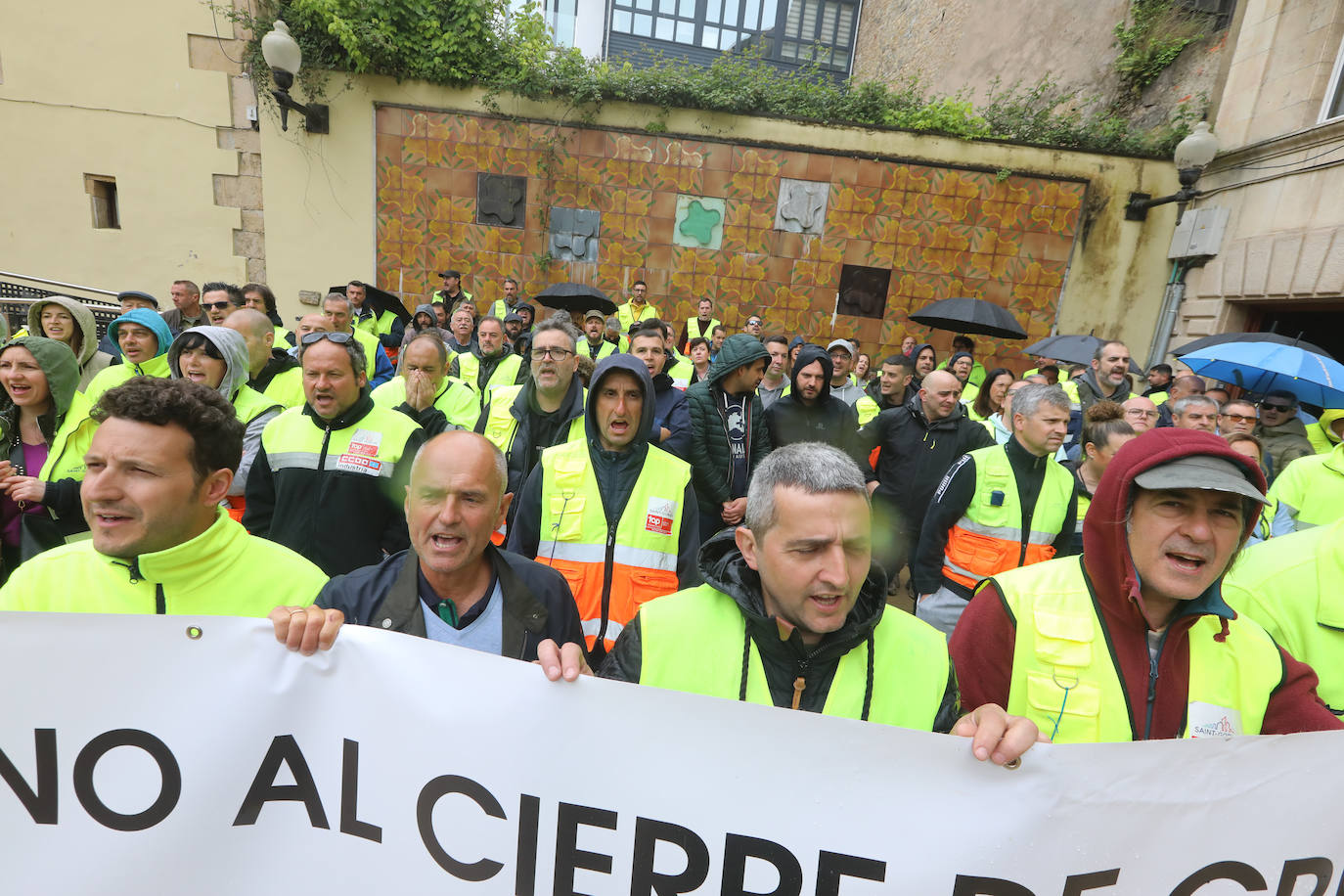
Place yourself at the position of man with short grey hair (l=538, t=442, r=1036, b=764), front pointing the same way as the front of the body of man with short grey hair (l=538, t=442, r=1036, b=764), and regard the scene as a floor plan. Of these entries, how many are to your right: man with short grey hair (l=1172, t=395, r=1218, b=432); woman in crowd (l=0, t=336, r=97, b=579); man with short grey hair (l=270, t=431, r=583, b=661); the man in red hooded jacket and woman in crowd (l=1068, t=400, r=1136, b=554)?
2

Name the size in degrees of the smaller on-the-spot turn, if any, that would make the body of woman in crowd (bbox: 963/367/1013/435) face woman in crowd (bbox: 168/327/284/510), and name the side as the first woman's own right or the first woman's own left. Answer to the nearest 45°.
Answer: approximately 90° to the first woman's own right

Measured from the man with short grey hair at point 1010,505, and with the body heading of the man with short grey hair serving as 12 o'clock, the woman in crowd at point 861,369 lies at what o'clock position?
The woman in crowd is roughly at 7 o'clock from the man with short grey hair.

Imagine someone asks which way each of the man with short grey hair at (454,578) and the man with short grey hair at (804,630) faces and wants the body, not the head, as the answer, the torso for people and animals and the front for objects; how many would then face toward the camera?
2

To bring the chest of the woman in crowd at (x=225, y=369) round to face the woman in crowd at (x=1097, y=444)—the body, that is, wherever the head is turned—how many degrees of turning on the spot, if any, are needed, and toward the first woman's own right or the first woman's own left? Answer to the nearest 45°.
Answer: approximately 90° to the first woman's own left

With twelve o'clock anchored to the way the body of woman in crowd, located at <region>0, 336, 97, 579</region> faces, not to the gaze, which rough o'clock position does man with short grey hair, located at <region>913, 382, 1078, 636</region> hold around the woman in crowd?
The man with short grey hair is roughly at 9 o'clock from the woman in crowd.

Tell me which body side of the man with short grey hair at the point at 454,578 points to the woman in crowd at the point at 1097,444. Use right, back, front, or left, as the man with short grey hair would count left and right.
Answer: left

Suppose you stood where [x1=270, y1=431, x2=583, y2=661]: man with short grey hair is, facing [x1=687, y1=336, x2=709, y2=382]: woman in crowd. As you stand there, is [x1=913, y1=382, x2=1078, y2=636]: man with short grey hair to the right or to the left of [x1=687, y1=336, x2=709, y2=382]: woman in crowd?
right

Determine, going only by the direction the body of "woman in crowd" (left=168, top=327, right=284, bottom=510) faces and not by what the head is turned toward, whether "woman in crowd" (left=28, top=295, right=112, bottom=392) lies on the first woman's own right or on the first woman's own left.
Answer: on the first woman's own right

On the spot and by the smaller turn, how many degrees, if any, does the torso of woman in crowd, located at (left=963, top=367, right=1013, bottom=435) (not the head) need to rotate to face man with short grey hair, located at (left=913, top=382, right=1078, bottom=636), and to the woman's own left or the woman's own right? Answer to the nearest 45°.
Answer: approximately 45° to the woman's own right
